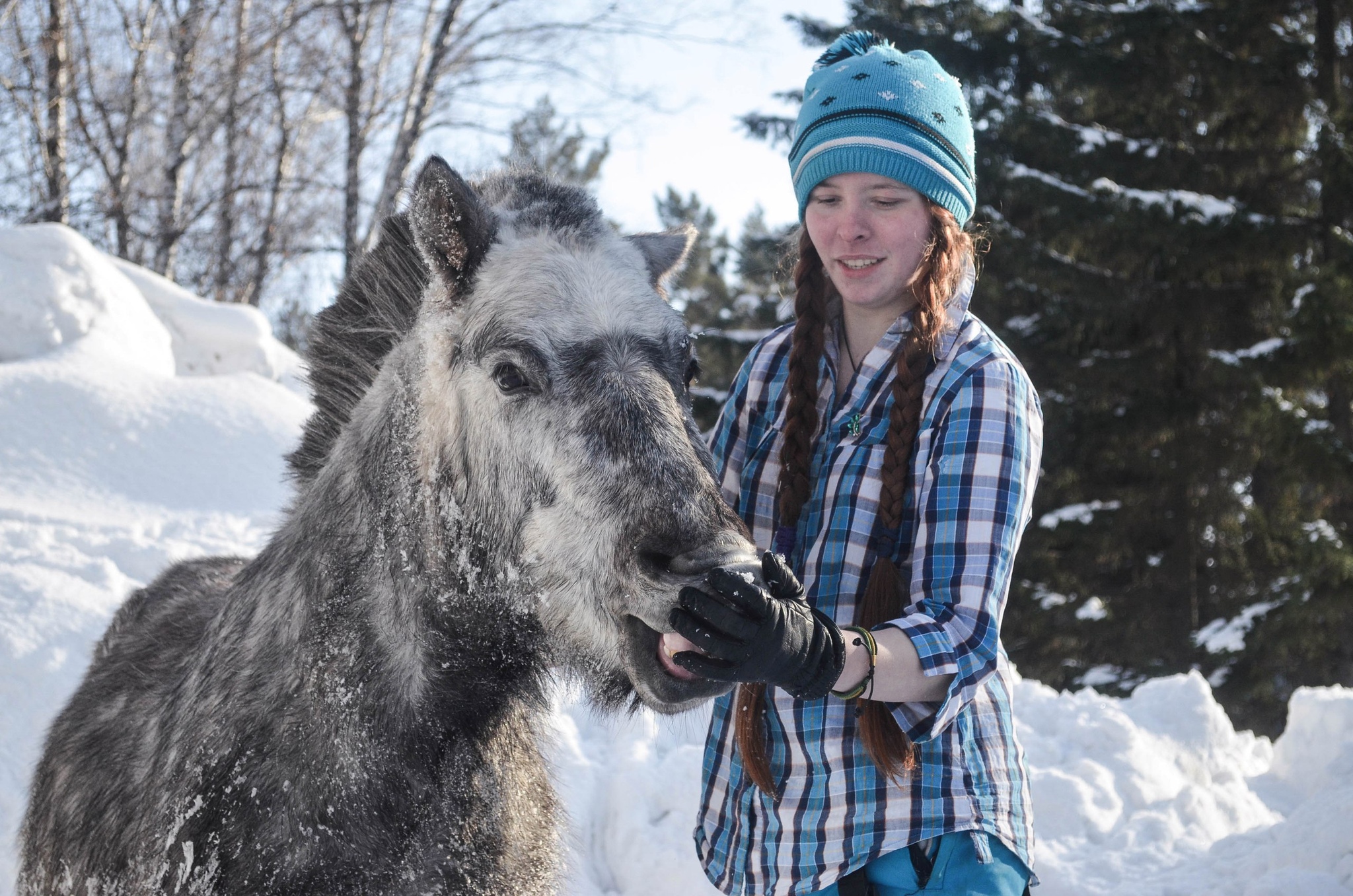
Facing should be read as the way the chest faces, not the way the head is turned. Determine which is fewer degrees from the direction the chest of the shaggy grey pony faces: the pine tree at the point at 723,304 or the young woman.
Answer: the young woman

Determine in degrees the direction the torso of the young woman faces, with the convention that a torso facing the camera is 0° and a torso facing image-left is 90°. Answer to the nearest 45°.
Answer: approximately 45°

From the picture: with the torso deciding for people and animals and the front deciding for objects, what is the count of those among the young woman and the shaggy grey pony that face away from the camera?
0

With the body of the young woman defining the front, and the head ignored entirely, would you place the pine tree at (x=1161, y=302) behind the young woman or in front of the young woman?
behind

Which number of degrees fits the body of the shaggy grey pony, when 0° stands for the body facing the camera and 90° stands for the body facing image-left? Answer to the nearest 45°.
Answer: approximately 315°

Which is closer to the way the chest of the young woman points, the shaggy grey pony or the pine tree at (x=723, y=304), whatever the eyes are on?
the shaggy grey pony

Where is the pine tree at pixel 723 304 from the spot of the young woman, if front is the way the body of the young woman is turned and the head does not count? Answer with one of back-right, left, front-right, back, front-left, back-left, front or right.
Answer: back-right

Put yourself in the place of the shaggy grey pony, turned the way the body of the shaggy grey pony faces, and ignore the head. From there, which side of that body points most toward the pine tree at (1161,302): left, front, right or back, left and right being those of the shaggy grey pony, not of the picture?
left

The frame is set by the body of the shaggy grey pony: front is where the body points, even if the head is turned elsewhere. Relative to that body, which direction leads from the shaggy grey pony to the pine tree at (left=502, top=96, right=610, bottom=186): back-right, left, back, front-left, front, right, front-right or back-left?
back-left

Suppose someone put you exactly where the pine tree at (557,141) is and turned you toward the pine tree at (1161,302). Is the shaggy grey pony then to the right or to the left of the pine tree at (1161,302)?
right

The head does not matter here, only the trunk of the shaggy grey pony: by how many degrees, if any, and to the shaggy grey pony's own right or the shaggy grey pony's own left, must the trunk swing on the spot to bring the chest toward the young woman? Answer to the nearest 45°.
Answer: approximately 45° to the shaggy grey pony's own left
